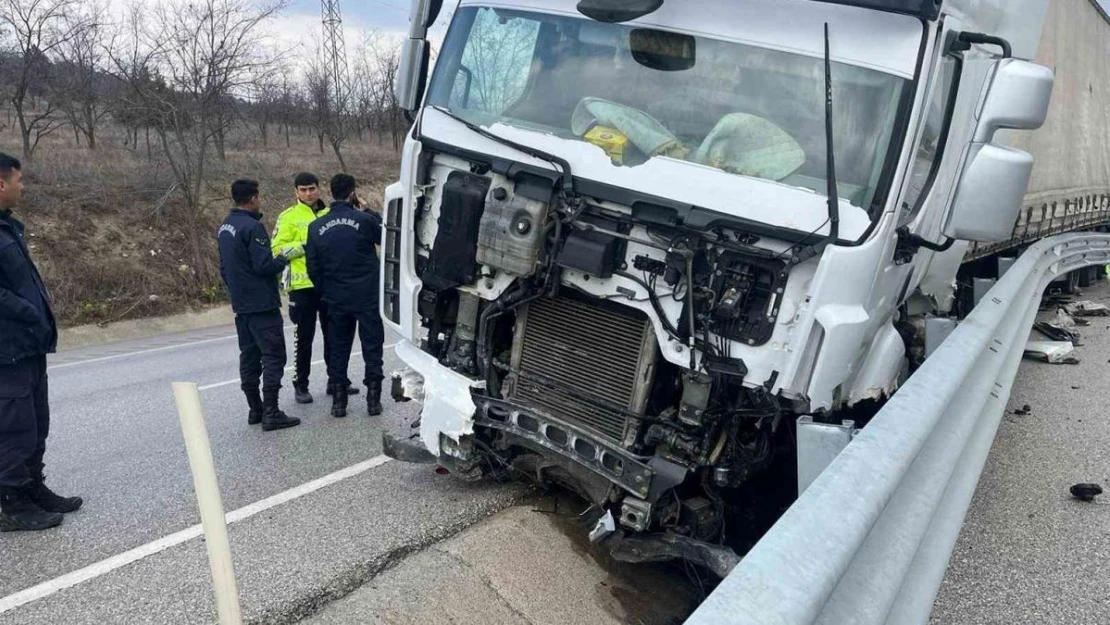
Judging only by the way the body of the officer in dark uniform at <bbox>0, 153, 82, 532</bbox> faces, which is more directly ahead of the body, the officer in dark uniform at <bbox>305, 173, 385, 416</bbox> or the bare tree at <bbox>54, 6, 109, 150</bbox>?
the officer in dark uniform

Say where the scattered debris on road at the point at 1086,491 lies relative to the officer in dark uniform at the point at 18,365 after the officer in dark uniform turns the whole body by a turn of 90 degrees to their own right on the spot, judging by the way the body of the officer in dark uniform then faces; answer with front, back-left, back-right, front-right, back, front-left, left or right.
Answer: front-left

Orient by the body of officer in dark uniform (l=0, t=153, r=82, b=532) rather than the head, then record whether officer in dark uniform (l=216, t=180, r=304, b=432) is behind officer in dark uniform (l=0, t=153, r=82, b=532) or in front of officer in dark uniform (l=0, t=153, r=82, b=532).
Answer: in front

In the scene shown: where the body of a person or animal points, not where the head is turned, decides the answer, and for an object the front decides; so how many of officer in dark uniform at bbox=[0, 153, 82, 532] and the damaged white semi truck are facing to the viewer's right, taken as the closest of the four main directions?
1

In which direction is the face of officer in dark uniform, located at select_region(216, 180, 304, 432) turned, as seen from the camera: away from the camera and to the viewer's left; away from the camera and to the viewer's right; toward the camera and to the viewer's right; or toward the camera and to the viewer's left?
away from the camera and to the viewer's right

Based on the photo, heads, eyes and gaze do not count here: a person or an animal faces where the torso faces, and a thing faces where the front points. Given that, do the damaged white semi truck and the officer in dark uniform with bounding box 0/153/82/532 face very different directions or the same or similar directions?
very different directions

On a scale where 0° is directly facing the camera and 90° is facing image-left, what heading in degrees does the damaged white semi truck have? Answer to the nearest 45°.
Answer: approximately 45°

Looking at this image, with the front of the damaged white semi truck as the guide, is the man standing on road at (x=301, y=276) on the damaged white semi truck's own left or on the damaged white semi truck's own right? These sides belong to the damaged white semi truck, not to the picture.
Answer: on the damaged white semi truck's own right

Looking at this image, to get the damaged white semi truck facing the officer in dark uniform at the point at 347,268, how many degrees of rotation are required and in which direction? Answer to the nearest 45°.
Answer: approximately 90° to its right

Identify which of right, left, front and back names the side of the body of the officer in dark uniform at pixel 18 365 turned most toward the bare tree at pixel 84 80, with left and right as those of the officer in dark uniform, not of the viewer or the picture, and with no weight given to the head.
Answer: left

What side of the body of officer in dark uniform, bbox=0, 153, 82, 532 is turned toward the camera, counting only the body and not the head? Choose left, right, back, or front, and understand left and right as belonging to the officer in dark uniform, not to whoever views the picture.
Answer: right

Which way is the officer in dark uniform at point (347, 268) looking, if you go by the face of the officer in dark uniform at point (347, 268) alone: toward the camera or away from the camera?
away from the camera

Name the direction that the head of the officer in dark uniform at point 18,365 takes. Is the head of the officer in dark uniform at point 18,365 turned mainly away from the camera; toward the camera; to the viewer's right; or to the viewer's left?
to the viewer's right

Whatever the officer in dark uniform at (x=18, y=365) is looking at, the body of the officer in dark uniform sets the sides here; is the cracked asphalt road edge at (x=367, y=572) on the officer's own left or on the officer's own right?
on the officer's own right

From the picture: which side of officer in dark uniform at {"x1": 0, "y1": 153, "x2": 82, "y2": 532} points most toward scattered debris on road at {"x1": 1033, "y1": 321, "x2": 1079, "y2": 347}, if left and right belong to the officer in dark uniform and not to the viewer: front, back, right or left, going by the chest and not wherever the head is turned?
front

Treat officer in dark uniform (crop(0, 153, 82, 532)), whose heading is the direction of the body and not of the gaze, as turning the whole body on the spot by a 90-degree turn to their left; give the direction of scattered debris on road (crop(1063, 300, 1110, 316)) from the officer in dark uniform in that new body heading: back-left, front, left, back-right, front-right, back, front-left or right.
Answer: right
